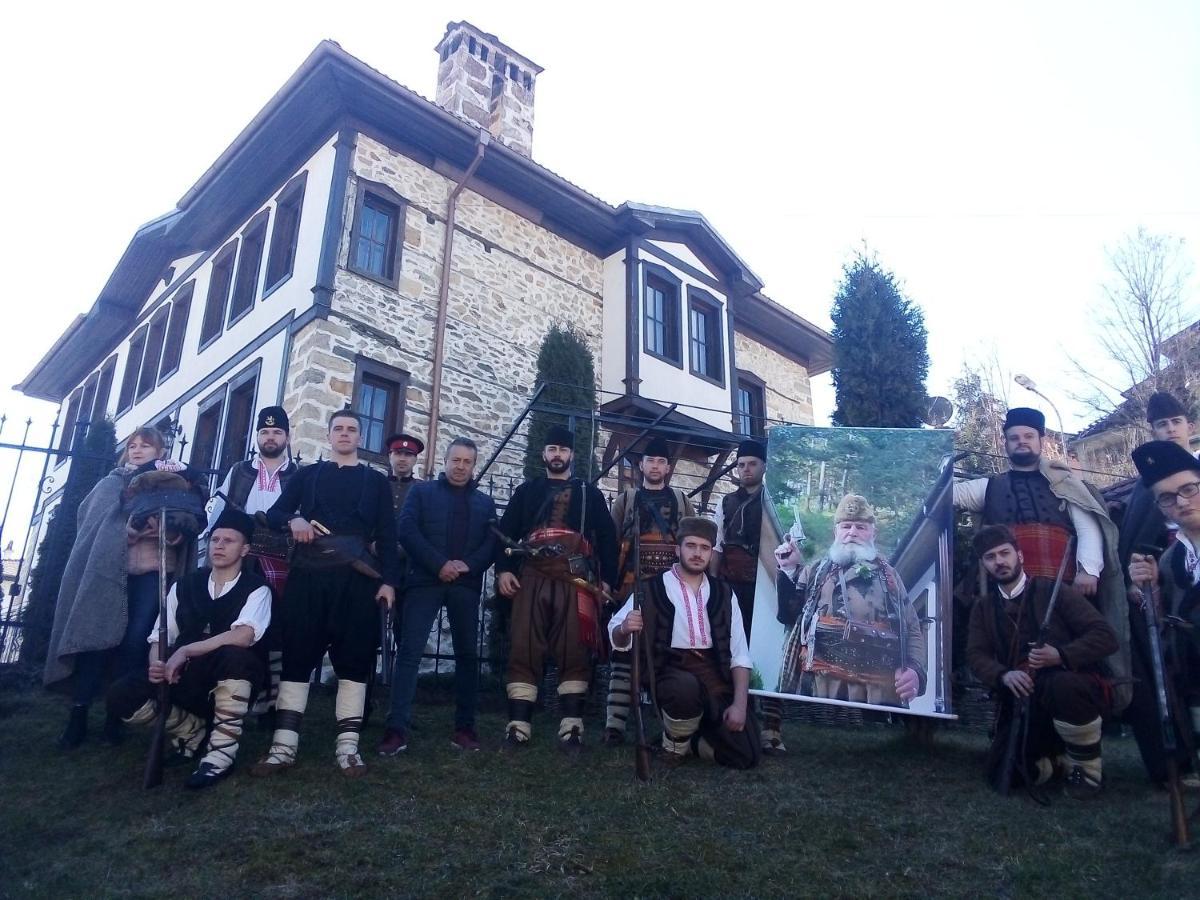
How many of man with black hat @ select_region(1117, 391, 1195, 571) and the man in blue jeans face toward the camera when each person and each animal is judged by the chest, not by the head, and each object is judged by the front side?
2

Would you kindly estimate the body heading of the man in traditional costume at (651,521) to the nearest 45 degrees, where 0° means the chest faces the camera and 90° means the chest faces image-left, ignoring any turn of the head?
approximately 0°

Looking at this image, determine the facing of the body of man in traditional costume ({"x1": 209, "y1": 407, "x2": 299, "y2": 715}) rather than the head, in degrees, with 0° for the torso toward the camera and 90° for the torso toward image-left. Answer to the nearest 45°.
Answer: approximately 0°

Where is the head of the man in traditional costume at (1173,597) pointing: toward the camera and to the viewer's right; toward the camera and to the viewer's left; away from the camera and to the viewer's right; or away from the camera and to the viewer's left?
toward the camera and to the viewer's left

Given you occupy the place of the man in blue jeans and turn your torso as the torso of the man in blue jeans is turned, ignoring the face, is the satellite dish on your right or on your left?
on your left

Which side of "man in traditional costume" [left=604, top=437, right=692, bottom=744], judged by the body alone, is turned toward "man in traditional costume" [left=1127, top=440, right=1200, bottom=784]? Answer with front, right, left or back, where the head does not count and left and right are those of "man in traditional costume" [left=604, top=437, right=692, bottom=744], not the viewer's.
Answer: left

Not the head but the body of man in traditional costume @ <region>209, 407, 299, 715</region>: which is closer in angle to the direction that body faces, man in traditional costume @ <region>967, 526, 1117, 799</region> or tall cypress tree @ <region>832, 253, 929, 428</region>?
the man in traditional costume
